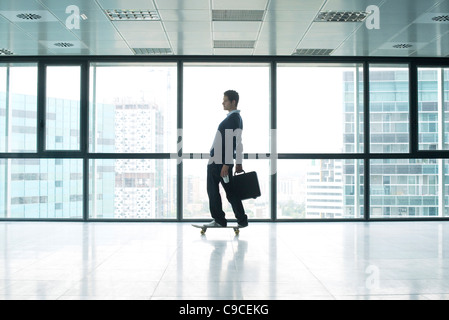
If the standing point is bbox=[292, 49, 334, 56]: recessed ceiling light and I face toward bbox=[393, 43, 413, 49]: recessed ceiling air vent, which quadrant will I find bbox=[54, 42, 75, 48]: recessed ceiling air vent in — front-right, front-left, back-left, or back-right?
back-right

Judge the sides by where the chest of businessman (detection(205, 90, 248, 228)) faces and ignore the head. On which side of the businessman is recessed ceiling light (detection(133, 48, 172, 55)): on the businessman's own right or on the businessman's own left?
on the businessman's own right

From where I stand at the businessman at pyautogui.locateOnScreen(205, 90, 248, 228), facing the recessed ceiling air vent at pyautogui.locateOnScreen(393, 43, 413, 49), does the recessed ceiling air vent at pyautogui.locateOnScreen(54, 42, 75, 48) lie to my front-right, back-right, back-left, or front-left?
back-left

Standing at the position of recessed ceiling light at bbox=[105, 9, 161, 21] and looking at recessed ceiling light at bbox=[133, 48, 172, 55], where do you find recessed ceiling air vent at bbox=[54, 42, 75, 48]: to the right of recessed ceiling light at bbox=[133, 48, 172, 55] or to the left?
left
